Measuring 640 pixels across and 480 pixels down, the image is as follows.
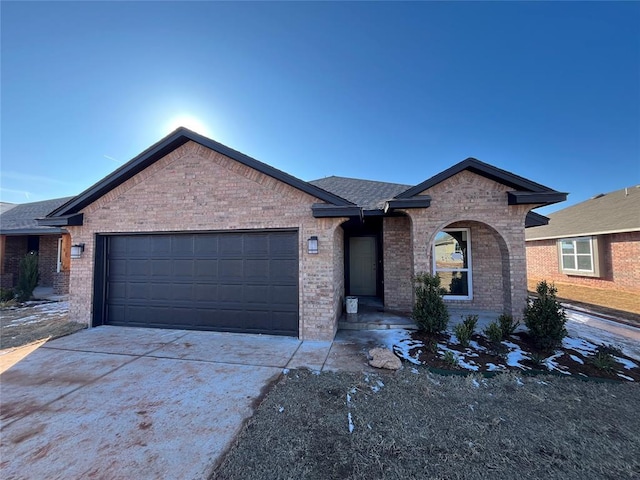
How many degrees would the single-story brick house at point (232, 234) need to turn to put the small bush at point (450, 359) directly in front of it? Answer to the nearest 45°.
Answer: approximately 45° to its left

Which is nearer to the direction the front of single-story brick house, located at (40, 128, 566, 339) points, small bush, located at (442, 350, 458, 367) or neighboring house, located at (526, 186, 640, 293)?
the small bush

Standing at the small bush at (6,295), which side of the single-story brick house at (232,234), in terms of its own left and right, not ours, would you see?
right

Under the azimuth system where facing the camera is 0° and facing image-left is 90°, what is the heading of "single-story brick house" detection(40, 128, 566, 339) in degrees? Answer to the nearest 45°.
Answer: approximately 0°

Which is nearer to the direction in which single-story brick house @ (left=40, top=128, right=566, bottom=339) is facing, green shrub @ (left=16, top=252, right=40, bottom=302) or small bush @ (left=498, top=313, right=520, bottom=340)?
the small bush

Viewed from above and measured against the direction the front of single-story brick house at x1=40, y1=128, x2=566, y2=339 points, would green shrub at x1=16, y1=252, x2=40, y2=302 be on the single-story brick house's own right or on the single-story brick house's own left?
on the single-story brick house's own right

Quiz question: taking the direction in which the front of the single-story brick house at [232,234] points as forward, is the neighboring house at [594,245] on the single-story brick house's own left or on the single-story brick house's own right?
on the single-story brick house's own left

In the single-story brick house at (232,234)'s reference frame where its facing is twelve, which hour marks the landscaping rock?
The landscaping rock is roughly at 10 o'clock from the single-story brick house.
